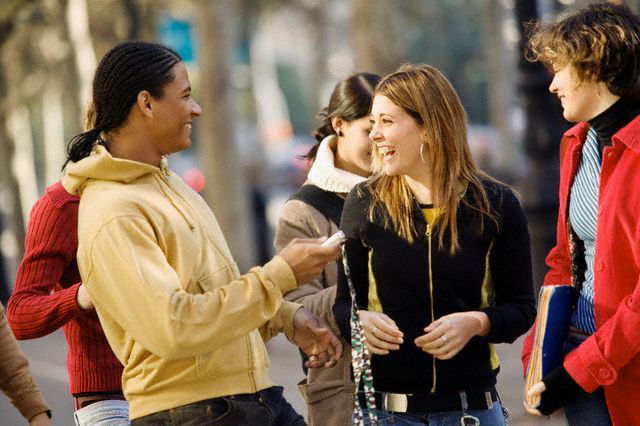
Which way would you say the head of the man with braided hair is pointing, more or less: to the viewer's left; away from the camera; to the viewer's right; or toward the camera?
to the viewer's right

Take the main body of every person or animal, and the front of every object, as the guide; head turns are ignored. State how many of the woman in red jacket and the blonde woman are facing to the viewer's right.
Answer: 0

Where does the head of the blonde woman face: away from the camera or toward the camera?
toward the camera

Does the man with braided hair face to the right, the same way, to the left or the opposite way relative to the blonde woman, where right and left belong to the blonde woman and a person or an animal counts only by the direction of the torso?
to the left

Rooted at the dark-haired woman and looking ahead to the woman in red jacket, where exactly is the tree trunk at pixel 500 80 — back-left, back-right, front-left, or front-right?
back-left

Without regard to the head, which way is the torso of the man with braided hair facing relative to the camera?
to the viewer's right

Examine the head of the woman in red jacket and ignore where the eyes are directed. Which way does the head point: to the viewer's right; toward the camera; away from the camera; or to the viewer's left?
to the viewer's left

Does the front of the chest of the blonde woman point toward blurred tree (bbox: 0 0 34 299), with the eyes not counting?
no

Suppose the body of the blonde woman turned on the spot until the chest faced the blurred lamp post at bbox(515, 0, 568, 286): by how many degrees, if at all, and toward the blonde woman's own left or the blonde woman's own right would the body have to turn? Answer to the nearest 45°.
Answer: approximately 180°

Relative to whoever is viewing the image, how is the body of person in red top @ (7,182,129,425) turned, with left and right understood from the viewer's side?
facing the viewer and to the right of the viewer

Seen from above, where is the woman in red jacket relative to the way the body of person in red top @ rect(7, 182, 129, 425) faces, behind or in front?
in front

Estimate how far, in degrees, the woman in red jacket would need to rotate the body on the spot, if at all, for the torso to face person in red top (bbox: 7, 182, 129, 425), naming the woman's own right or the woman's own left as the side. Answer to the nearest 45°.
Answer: approximately 45° to the woman's own right

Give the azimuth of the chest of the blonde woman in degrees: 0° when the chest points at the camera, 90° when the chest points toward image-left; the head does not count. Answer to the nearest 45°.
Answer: approximately 0°

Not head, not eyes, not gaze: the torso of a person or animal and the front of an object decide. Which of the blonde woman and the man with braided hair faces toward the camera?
the blonde woman

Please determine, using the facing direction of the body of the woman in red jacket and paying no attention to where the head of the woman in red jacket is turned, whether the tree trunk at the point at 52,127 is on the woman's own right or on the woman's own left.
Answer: on the woman's own right

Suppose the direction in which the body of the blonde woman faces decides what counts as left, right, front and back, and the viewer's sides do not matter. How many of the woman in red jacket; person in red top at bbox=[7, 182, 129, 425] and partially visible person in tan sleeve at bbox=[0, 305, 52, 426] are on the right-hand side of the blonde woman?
2

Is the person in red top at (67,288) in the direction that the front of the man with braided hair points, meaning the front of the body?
no
